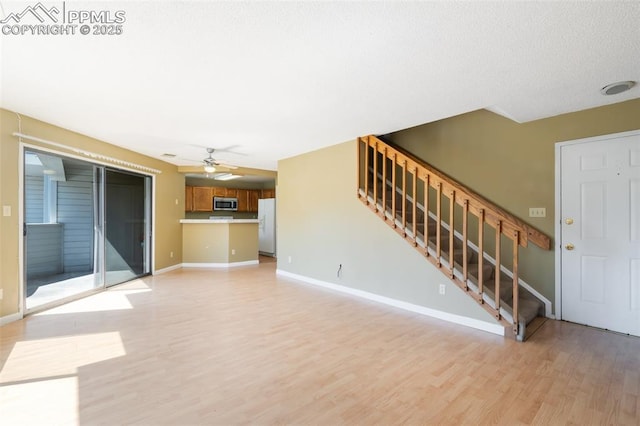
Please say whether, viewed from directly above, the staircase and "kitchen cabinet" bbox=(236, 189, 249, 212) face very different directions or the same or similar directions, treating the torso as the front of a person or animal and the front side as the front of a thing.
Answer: same or similar directions

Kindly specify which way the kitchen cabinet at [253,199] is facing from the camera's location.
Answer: facing the viewer

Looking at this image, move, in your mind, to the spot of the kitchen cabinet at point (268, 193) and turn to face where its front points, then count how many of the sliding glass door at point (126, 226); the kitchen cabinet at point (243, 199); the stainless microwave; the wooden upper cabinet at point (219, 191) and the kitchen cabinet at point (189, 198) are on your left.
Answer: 0

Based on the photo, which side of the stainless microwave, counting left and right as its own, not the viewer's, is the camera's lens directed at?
front

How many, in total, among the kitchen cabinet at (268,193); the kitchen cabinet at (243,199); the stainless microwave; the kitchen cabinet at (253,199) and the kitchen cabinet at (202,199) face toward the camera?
5

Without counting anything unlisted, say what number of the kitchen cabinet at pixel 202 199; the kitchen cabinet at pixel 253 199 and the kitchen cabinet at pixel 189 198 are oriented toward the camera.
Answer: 3

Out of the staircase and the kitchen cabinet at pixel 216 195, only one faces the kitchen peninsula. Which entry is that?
the kitchen cabinet

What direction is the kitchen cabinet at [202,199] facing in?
toward the camera

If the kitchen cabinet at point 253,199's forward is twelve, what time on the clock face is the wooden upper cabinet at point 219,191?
The wooden upper cabinet is roughly at 2 o'clock from the kitchen cabinet.

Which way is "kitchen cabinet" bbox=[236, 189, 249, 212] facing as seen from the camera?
toward the camera

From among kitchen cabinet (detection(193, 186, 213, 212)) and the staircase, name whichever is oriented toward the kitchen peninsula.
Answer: the kitchen cabinet

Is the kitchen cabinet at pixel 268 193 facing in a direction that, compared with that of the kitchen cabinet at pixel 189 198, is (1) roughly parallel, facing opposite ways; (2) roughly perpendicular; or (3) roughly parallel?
roughly parallel

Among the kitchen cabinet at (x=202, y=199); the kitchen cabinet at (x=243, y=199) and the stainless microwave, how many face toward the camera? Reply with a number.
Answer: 3

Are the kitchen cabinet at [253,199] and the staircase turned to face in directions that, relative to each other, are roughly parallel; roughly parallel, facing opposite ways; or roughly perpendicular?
roughly parallel
